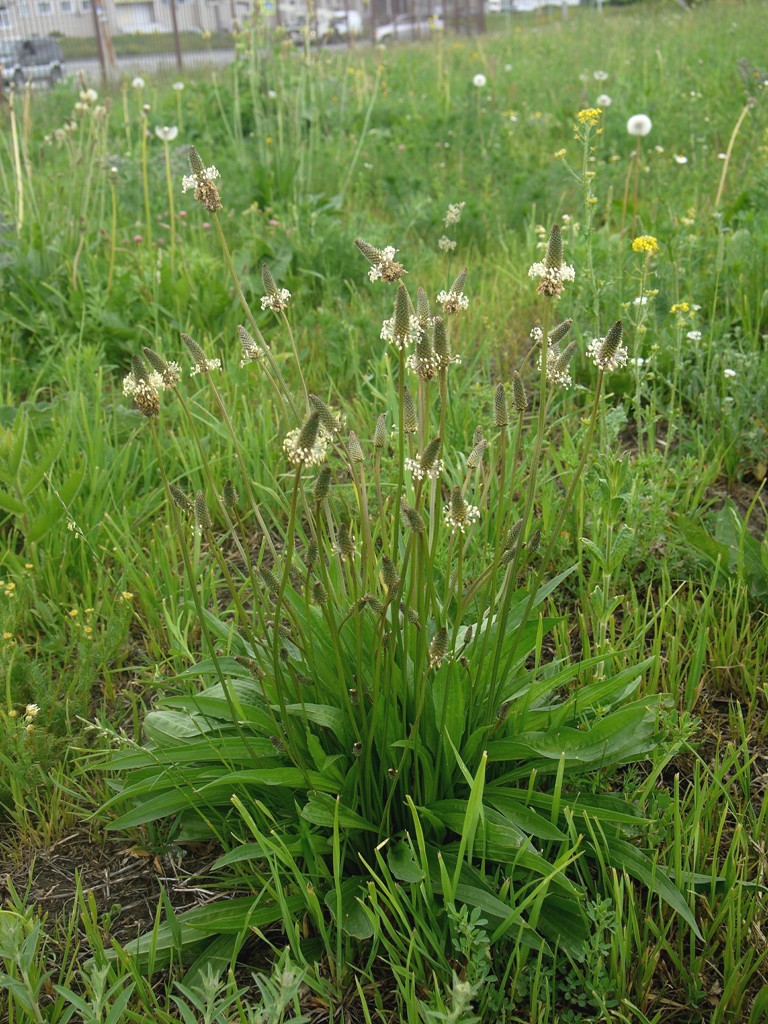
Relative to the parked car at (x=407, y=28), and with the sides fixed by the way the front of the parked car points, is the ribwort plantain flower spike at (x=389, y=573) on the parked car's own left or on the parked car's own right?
on the parked car's own left

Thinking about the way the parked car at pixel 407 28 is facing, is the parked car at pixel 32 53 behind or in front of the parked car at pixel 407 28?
in front

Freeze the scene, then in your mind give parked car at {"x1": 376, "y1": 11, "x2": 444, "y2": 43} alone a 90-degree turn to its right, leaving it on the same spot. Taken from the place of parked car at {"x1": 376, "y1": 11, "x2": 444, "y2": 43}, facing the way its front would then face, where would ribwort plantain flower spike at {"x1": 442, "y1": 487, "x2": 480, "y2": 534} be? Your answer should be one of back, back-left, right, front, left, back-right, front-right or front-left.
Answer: back

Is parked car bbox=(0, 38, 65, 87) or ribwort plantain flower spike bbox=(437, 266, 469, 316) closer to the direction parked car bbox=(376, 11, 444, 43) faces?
the parked car

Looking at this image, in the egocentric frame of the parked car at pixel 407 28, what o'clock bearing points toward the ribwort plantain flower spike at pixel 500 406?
The ribwort plantain flower spike is roughly at 9 o'clock from the parked car.

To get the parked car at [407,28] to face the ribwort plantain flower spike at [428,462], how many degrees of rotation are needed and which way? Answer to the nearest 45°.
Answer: approximately 90° to its left

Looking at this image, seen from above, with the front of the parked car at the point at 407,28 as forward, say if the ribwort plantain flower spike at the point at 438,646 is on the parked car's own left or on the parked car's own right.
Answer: on the parked car's own left

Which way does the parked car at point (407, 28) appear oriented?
to the viewer's left

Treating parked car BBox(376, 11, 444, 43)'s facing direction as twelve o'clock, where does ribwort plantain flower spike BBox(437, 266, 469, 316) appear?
The ribwort plantain flower spike is roughly at 9 o'clock from the parked car.

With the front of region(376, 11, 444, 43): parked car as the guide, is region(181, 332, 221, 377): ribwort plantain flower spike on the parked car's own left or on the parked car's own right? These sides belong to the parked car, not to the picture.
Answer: on the parked car's own left

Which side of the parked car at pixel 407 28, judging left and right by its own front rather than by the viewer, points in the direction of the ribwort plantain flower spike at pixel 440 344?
left

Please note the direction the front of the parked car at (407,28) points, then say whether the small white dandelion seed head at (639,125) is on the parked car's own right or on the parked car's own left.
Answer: on the parked car's own left

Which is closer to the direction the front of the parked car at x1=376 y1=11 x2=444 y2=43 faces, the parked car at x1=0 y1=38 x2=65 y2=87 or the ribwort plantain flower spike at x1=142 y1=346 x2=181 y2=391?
the parked car
